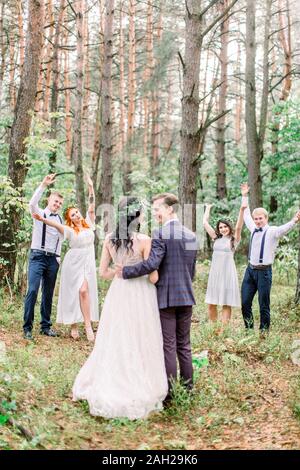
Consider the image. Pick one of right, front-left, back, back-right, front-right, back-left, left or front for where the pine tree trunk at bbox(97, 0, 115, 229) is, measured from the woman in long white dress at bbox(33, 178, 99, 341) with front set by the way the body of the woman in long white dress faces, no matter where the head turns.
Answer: back

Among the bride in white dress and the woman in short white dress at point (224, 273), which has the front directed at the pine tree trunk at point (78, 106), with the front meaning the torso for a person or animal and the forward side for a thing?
the bride in white dress

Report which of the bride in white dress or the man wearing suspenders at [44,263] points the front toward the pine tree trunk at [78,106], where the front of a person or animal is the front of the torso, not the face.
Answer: the bride in white dress

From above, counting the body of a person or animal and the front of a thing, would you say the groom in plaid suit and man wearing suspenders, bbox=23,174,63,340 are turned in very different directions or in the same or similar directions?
very different directions

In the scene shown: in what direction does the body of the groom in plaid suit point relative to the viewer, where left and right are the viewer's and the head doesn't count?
facing away from the viewer and to the left of the viewer

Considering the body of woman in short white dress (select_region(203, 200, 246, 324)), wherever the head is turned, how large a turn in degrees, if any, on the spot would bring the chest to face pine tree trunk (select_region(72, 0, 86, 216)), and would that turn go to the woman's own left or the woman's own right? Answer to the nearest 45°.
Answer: approximately 135° to the woman's own right

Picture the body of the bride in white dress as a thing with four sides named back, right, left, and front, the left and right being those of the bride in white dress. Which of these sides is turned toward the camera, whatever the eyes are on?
back

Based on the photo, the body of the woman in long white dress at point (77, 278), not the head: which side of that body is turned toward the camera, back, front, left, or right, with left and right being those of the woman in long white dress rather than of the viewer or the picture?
front

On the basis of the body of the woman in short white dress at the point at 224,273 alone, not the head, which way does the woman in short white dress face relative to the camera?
toward the camera

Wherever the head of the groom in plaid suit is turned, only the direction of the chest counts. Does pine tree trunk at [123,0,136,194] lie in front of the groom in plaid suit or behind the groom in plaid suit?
in front

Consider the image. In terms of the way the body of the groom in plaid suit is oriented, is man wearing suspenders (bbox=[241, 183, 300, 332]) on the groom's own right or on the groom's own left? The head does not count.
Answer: on the groom's own right

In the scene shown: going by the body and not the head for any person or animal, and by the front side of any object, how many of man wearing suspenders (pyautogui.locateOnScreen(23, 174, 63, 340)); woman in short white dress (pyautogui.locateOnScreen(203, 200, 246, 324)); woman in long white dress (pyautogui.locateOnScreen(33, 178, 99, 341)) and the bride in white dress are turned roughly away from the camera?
1
